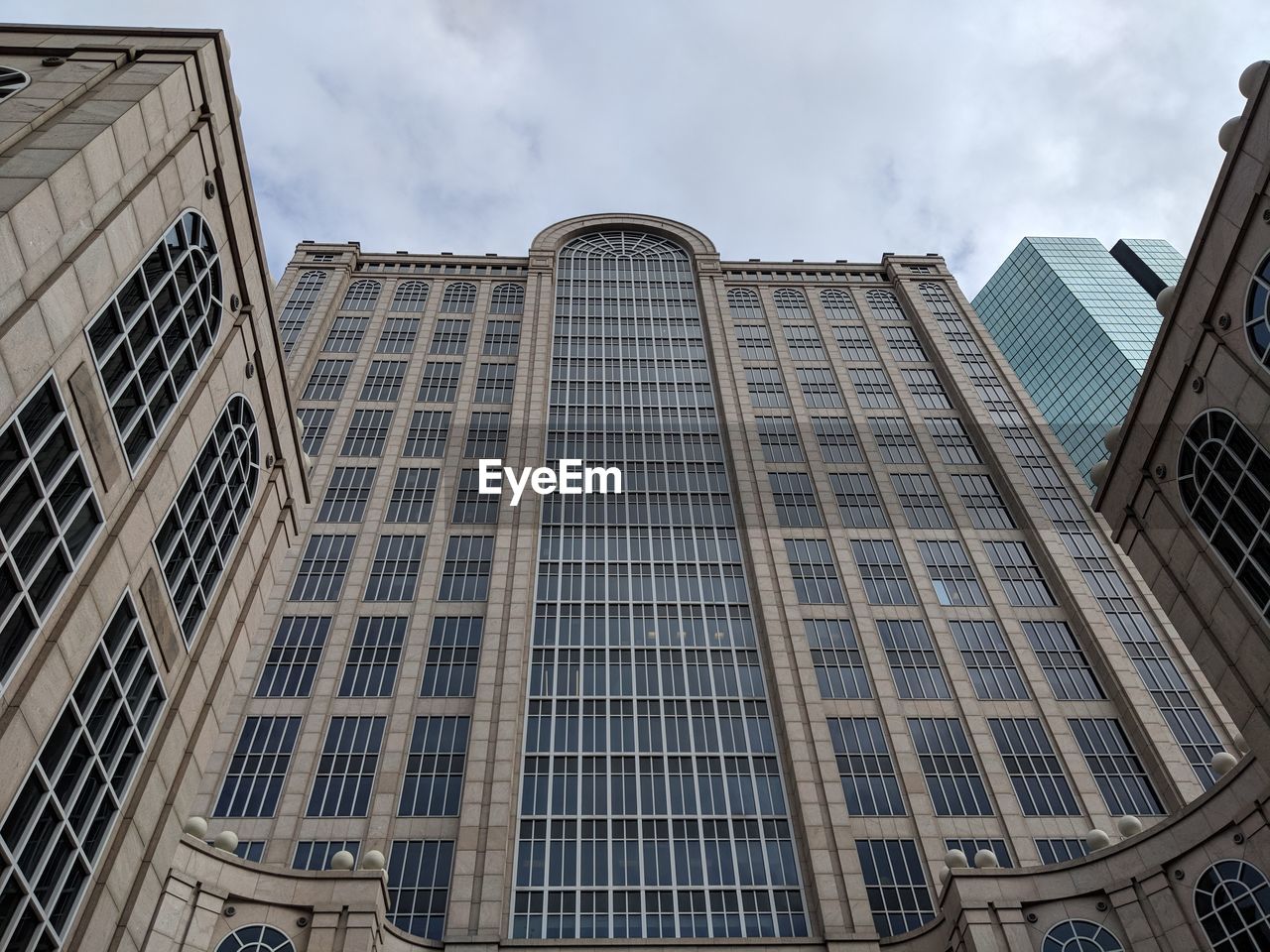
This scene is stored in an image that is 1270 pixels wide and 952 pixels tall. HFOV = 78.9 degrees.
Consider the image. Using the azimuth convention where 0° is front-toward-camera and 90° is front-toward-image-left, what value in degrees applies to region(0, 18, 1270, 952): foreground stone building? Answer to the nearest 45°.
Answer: approximately 0°
